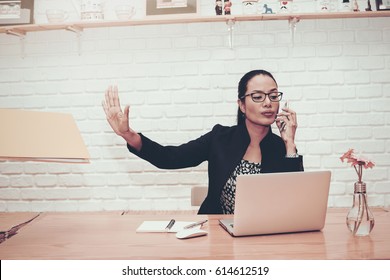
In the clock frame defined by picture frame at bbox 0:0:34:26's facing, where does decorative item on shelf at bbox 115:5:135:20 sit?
The decorative item on shelf is roughly at 10 o'clock from the picture frame.

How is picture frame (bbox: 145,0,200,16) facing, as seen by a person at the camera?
facing the viewer

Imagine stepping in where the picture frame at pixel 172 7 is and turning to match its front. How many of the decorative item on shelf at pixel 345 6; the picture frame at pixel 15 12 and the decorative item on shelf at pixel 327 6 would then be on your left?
2

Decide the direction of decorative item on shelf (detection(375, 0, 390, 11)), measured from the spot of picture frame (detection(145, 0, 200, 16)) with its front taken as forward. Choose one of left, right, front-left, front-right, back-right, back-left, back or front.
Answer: left

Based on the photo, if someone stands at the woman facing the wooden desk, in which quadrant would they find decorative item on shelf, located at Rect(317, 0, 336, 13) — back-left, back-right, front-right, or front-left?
back-left

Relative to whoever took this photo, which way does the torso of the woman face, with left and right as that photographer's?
facing the viewer and to the right of the viewer

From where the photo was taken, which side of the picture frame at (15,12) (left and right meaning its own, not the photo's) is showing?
front

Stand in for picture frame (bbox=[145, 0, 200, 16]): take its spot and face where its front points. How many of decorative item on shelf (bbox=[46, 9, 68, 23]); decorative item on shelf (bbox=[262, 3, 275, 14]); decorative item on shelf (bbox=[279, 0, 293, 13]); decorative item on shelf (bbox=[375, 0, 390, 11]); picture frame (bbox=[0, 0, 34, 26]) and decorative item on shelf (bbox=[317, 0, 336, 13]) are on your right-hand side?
2

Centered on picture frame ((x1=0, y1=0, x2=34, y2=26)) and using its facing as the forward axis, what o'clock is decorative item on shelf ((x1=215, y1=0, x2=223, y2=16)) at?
The decorative item on shelf is roughly at 10 o'clock from the picture frame.

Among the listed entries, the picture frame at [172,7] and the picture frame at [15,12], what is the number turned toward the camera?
2
